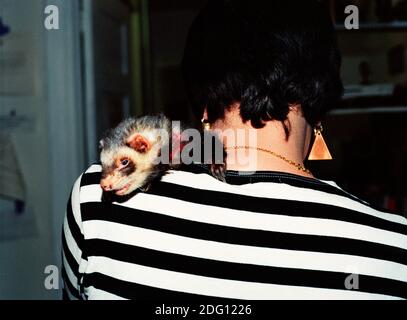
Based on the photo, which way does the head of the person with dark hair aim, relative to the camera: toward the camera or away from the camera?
away from the camera

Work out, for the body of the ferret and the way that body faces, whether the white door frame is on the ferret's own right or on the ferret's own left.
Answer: on the ferret's own right

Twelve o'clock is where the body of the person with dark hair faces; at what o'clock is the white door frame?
The white door frame is roughly at 11 o'clock from the person with dark hair.

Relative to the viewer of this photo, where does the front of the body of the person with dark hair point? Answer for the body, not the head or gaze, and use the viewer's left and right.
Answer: facing away from the viewer

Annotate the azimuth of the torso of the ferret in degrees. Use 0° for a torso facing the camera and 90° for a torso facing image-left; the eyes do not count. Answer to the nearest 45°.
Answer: approximately 45°
